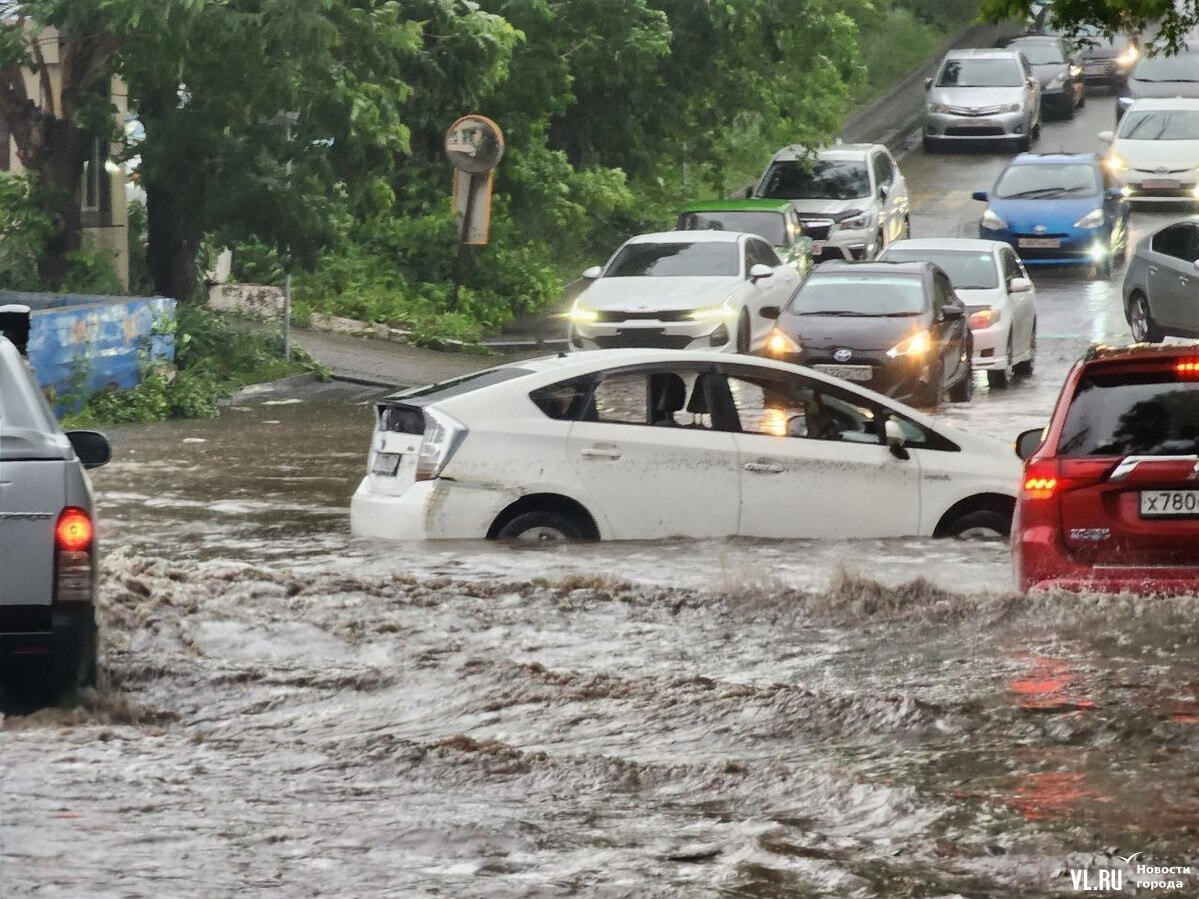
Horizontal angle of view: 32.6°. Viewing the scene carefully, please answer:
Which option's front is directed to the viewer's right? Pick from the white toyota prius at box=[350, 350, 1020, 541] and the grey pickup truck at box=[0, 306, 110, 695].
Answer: the white toyota prius

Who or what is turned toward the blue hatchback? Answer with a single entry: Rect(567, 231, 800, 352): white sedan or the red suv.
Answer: the red suv

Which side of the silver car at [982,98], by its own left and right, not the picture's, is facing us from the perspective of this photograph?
front

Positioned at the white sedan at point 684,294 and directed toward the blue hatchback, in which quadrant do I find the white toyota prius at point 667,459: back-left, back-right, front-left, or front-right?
back-right

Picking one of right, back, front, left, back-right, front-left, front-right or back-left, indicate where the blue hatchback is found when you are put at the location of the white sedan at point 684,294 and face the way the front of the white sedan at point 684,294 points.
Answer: back

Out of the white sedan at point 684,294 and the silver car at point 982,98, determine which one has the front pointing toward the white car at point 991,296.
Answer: the silver car

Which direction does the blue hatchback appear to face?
toward the camera

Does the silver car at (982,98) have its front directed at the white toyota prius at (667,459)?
yes

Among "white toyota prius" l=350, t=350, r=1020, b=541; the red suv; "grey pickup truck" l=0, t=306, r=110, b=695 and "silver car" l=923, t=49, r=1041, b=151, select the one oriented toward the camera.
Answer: "silver car" l=923, t=49, r=1041, b=151

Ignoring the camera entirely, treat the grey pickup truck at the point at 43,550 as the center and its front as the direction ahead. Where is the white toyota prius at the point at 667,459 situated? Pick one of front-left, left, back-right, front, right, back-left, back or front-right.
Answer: front-right

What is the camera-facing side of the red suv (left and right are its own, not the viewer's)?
back

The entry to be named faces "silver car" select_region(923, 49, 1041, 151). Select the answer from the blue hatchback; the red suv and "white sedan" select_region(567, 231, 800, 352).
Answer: the red suv

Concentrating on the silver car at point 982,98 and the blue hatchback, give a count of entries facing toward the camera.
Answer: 2

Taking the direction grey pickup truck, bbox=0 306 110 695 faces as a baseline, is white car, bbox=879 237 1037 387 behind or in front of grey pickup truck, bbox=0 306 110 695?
in front

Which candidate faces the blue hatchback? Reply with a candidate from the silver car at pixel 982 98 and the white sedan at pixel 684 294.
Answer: the silver car

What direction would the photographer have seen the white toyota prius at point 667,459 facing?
facing to the right of the viewer

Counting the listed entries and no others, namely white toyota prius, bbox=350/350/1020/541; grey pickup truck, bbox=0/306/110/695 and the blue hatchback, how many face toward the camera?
1

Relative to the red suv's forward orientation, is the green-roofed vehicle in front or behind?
in front

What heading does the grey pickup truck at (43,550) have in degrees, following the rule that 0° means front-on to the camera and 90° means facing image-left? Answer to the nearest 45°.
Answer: approximately 180°

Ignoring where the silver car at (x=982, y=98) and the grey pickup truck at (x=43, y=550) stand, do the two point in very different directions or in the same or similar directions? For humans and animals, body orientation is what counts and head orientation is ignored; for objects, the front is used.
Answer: very different directions
